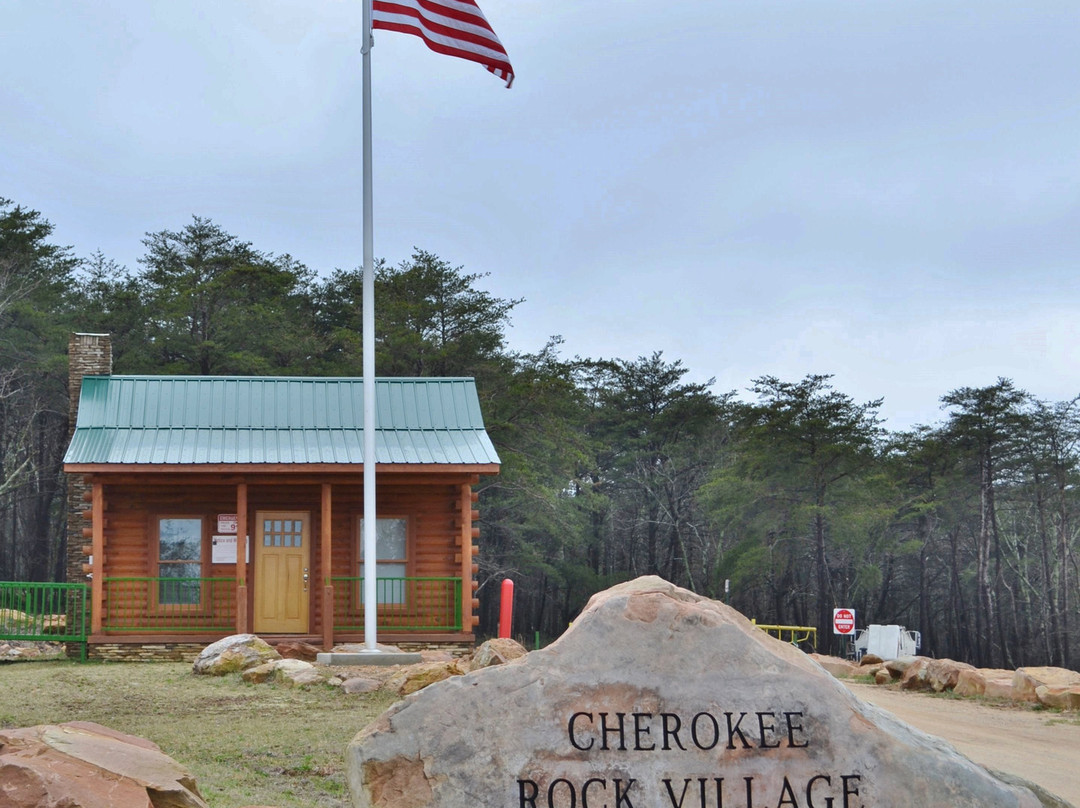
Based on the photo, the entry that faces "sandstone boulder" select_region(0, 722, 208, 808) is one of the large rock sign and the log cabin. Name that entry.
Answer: the log cabin

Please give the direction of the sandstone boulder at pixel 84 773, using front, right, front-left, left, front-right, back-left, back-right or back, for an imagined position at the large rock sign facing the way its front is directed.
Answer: right

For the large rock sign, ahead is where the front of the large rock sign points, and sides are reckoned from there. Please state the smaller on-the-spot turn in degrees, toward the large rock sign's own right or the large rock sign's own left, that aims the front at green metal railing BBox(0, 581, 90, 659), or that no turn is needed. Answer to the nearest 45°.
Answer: approximately 135° to the large rock sign's own right

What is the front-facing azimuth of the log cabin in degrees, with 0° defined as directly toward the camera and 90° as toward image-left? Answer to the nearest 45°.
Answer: approximately 0°

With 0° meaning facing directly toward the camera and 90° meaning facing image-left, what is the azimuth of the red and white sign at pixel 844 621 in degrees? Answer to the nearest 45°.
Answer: approximately 0°

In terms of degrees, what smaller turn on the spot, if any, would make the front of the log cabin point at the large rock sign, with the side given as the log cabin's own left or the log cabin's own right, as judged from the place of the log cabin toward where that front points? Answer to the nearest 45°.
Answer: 0° — it already faces it

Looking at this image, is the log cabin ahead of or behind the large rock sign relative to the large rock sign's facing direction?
behind

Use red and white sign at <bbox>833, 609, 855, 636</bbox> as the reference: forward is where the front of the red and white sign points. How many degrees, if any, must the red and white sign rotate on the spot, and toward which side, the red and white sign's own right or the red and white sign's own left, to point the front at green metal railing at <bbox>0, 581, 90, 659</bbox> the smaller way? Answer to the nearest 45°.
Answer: approximately 45° to the red and white sign's own right

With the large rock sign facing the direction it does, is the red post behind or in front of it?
behind
